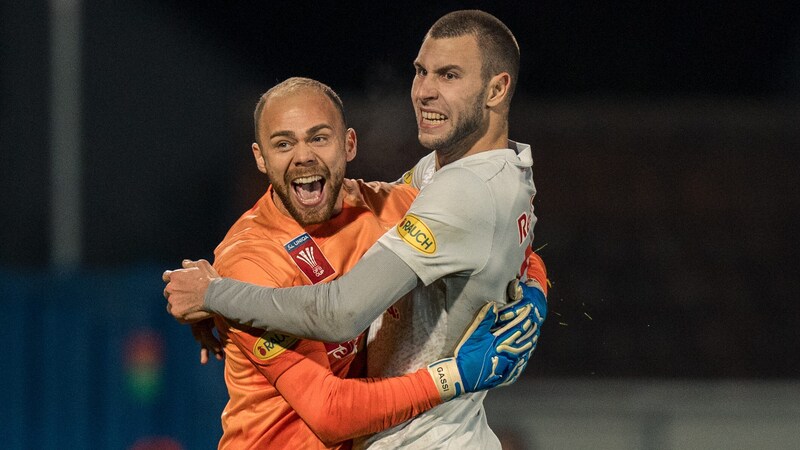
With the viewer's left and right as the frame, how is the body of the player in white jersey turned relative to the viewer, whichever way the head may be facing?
facing to the left of the viewer

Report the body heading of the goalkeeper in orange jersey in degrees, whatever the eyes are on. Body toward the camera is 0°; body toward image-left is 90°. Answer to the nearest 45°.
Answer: approximately 315°
